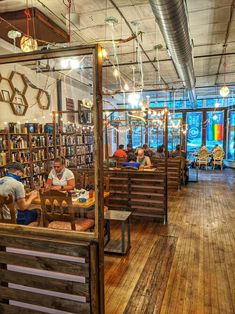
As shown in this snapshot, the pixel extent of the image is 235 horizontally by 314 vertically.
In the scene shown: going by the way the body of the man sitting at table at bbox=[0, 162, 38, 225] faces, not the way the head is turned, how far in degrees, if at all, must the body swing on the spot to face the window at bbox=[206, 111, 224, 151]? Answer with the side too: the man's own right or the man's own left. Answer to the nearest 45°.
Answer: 0° — they already face it

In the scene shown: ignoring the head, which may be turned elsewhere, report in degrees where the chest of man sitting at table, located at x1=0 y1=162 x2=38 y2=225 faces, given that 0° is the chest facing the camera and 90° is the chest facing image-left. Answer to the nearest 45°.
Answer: approximately 225°

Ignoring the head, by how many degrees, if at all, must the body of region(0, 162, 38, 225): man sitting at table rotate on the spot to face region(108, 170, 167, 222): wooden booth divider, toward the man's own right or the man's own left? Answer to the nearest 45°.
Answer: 0° — they already face it

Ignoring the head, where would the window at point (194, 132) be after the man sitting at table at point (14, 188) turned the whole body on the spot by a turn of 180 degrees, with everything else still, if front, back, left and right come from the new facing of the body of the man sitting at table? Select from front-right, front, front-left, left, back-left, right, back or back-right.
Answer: back

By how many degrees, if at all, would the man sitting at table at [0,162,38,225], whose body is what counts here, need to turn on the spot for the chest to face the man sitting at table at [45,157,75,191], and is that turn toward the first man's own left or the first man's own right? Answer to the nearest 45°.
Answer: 0° — they already face them

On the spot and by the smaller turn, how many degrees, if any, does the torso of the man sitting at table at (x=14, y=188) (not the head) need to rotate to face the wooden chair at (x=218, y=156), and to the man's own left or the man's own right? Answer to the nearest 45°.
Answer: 0° — they already face it

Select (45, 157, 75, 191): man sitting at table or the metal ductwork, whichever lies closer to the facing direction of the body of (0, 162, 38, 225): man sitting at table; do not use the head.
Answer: the man sitting at table

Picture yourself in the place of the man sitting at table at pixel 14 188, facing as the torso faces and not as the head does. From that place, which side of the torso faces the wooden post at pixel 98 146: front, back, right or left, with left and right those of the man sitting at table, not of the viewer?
right

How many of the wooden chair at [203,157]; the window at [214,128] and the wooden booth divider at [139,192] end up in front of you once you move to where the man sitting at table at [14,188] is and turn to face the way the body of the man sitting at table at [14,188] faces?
3

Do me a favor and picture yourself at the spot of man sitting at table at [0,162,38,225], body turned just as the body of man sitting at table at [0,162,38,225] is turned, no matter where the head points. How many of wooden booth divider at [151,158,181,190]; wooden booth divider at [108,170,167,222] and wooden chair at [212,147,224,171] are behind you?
0

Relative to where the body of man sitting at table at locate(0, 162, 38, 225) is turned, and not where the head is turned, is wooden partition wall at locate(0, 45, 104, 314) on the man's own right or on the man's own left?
on the man's own right

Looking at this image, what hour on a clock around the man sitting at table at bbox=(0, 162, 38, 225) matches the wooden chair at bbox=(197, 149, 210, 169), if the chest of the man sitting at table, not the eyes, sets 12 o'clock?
The wooden chair is roughly at 12 o'clock from the man sitting at table.

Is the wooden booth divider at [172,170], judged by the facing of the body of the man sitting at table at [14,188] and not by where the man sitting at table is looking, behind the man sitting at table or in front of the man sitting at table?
in front

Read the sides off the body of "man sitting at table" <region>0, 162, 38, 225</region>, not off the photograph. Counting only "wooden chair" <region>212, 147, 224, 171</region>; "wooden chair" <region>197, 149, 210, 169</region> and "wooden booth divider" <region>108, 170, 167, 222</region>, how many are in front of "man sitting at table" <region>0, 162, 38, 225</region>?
3
